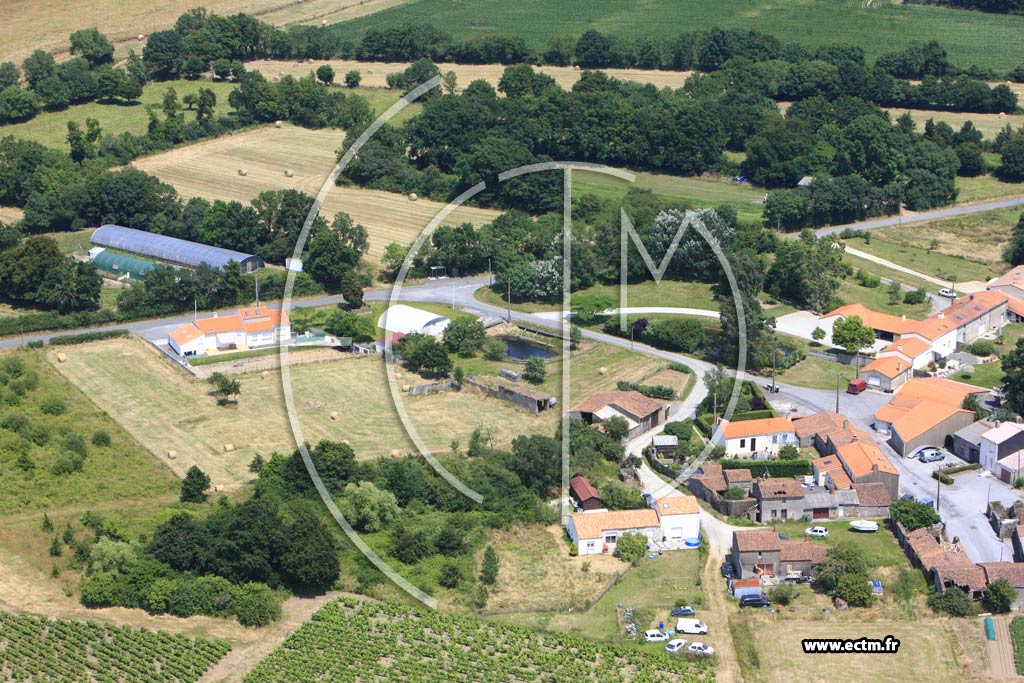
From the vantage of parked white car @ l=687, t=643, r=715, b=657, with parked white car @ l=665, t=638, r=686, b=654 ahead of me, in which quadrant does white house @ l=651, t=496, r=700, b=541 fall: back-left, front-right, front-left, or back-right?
front-right

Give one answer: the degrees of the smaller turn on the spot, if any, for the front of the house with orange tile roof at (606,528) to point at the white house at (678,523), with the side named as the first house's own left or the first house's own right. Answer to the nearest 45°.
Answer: approximately 90° to the first house's own left

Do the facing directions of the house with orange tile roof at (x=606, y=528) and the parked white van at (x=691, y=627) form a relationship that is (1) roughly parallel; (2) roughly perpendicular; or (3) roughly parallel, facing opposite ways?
roughly perpendicular

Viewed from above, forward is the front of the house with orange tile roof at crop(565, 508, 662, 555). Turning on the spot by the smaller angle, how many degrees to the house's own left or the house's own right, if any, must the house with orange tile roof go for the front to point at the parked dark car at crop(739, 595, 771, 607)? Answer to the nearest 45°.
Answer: approximately 45° to the house's own left

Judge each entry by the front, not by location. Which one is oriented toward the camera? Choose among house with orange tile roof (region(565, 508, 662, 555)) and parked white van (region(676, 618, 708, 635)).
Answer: the house with orange tile roof

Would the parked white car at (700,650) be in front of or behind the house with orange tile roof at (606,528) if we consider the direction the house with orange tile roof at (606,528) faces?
in front

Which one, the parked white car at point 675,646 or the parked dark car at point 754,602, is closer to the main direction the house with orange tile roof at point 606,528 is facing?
the parked white car

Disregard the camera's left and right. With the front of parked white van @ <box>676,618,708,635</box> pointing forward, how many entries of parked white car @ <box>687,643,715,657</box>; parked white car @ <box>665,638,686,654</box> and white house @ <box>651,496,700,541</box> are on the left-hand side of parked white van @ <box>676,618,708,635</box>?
1

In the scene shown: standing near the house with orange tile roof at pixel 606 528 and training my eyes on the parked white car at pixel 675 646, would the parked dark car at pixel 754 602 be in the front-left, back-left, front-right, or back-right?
front-left

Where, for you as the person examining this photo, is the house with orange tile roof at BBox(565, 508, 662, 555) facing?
facing the viewer
